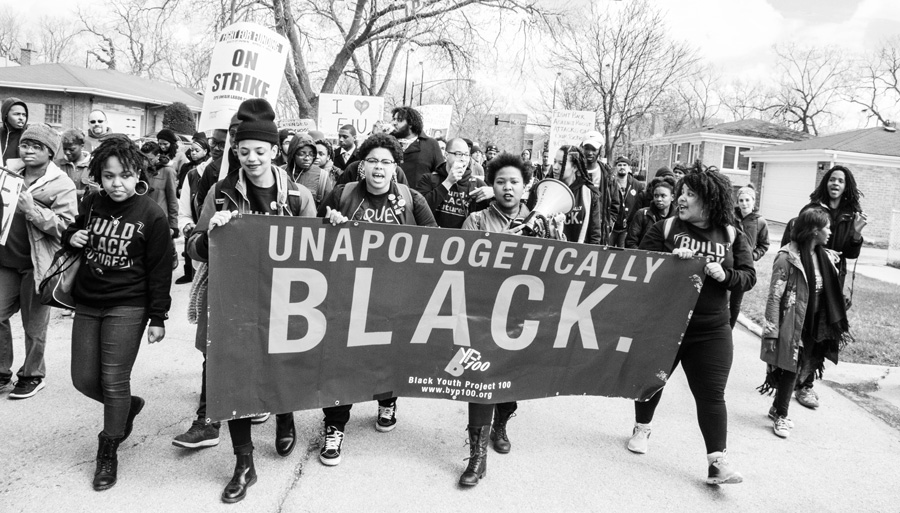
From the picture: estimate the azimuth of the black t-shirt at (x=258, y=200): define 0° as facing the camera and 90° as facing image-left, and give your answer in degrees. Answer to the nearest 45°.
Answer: approximately 0°

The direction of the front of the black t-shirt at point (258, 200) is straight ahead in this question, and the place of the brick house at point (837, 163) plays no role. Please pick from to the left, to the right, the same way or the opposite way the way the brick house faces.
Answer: to the right

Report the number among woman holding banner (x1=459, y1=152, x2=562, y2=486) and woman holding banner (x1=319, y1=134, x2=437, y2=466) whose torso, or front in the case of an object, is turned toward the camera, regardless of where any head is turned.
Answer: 2

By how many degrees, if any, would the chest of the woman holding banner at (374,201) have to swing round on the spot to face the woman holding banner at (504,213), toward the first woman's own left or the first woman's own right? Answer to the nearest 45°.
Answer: approximately 90° to the first woman's own left
